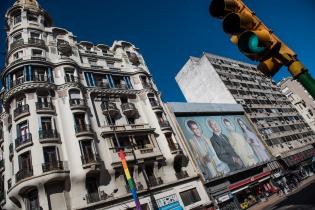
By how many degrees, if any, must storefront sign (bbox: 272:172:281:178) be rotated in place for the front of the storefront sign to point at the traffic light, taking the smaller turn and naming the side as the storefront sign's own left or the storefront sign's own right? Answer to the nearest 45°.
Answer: approximately 45° to the storefront sign's own left

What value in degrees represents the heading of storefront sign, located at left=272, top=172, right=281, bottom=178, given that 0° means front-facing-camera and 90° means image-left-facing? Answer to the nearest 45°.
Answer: approximately 45°

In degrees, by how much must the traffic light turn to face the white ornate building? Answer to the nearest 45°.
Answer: approximately 90° to its right

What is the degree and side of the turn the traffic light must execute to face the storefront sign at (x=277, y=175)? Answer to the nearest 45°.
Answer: approximately 135° to its right

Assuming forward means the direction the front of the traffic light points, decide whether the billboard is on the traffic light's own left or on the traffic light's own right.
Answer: on the traffic light's own right

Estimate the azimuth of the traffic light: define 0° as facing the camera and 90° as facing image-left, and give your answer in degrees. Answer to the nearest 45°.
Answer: approximately 45°
